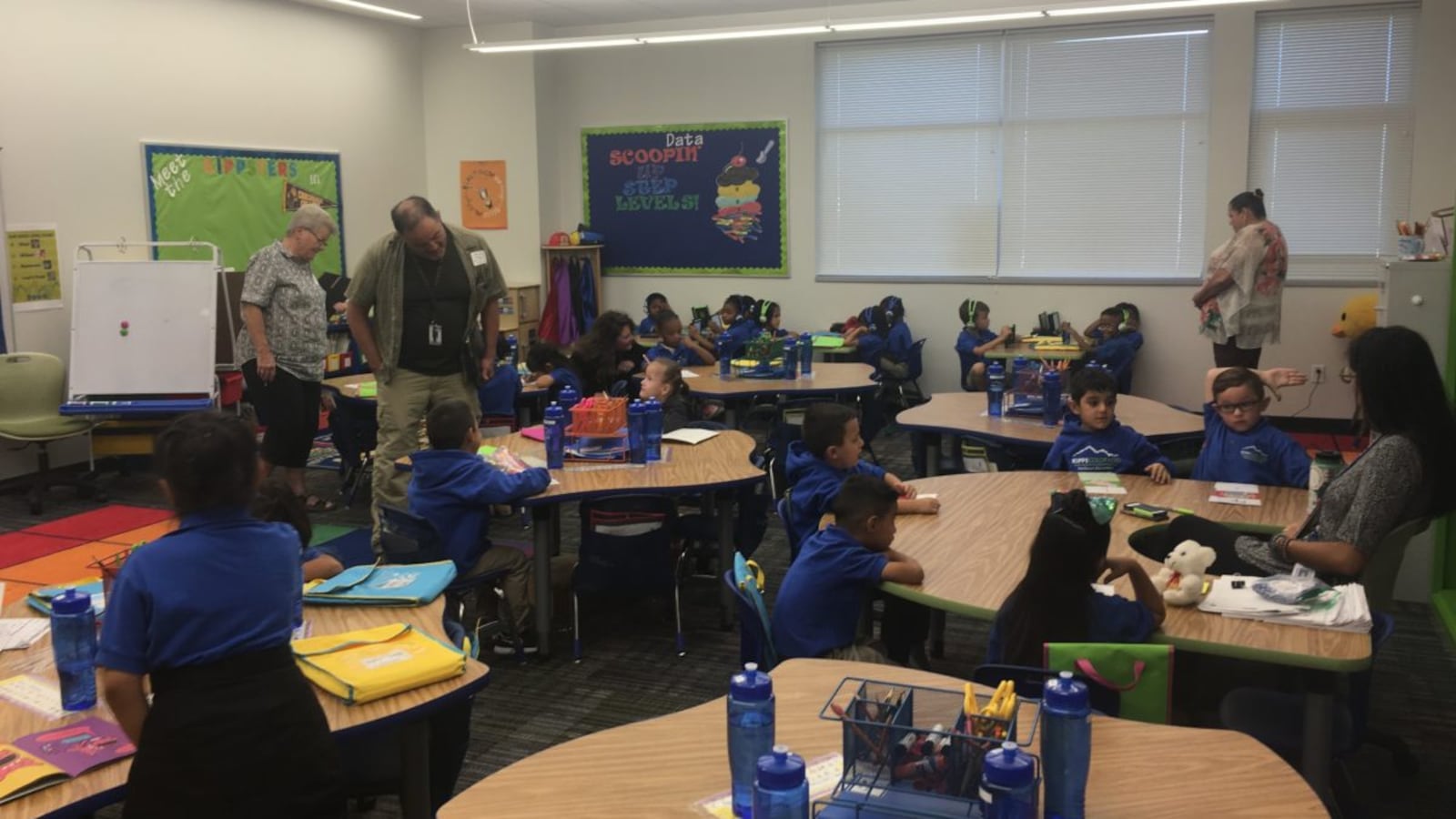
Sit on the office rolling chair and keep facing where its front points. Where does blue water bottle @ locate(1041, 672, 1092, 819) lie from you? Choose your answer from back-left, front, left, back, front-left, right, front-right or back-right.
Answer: front-right

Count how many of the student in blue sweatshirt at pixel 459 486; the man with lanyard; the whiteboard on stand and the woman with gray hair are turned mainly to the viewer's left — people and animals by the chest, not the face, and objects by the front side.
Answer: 0

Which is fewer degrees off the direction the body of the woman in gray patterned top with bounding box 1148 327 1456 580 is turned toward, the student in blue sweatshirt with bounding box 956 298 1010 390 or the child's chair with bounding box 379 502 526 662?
the child's chair

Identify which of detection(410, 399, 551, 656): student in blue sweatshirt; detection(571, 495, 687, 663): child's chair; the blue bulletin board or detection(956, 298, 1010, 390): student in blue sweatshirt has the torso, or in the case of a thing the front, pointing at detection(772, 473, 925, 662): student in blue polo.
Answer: the blue bulletin board

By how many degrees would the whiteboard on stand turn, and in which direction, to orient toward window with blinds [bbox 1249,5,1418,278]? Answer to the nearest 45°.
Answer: approximately 90° to its left

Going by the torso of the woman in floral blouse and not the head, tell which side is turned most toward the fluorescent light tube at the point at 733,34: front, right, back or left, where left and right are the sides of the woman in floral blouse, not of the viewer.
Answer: front

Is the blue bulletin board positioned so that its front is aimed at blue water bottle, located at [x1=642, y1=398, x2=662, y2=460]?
yes

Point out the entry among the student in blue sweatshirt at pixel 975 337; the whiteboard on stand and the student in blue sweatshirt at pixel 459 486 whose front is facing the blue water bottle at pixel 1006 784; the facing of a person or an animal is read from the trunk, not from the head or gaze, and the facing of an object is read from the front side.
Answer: the whiteboard on stand

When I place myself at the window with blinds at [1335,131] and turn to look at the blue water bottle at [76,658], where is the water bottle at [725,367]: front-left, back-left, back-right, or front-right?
front-right

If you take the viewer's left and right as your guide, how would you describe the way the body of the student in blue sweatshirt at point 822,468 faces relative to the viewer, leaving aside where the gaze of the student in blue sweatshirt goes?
facing to the right of the viewer

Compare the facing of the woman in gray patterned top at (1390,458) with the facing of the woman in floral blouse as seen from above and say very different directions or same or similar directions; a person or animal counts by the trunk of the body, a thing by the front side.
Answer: same or similar directions

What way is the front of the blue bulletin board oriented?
toward the camera

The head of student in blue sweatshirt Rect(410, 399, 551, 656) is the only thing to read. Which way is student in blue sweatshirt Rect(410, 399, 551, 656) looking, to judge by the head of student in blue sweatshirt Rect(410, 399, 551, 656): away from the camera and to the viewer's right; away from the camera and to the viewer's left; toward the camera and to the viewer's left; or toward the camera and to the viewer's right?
away from the camera and to the viewer's right

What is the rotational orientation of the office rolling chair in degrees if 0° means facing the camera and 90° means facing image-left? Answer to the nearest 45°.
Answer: approximately 315°

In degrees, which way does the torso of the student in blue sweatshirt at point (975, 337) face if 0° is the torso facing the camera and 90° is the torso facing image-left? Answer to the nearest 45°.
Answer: approximately 270°

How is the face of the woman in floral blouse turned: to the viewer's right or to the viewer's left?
to the viewer's left

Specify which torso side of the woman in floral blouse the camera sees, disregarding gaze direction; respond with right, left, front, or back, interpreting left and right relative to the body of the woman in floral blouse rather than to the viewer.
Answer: left

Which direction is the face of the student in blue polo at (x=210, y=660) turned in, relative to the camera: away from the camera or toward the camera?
away from the camera

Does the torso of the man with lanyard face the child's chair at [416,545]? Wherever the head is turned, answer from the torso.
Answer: yes

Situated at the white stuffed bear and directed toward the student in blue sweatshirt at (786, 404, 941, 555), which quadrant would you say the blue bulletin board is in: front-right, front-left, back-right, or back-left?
front-right

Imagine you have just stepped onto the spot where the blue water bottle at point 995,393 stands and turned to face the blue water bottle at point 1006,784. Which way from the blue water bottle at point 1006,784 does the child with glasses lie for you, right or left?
left

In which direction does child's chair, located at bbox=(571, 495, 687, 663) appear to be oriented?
away from the camera
